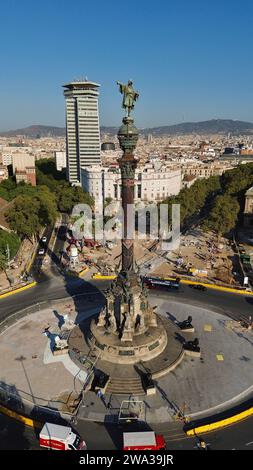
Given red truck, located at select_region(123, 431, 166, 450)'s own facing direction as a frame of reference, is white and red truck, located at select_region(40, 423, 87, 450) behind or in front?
behind

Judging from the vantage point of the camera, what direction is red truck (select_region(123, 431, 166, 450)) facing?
facing to the right of the viewer

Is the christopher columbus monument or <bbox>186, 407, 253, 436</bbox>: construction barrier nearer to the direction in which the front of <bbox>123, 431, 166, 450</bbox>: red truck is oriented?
the construction barrier

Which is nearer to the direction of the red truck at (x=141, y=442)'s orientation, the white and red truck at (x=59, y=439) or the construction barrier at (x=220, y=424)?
the construction barrier

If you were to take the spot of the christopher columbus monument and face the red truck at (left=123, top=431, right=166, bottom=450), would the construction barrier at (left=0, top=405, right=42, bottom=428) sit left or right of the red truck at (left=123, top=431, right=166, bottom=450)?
right

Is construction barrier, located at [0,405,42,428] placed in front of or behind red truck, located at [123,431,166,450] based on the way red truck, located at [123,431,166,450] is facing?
behind

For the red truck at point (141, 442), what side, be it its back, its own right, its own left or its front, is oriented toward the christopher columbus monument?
left
